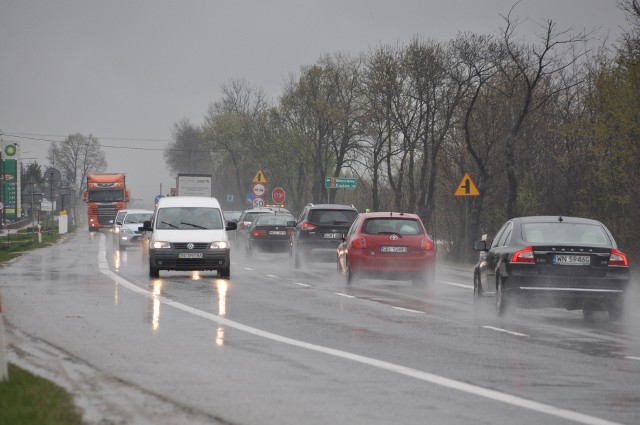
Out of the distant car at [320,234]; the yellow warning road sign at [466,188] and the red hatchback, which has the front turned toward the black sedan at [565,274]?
the yellow warning road sign

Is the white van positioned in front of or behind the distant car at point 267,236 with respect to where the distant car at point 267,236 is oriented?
behind

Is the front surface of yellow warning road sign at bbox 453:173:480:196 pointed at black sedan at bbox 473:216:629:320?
yes

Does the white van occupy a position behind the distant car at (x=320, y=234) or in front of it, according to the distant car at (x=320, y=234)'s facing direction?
behind

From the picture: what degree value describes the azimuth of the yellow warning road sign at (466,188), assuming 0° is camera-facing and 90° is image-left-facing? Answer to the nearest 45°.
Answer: approximately 0°

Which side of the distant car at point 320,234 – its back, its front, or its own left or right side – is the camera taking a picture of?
back

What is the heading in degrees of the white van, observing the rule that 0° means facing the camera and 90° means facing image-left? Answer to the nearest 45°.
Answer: approximately 0°

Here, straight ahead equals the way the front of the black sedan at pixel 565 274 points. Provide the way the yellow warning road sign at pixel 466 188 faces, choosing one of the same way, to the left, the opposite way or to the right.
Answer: the opposite way

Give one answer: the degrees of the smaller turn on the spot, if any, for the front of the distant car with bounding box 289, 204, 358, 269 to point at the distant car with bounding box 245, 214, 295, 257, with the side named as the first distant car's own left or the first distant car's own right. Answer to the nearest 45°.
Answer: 0° — it already faces it

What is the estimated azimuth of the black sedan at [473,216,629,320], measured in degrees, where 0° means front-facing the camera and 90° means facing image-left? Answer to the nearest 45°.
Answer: approximately 180°

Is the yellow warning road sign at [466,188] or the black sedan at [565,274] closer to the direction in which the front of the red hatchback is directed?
the yellow warning road sign

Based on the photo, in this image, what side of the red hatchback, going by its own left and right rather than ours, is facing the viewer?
back

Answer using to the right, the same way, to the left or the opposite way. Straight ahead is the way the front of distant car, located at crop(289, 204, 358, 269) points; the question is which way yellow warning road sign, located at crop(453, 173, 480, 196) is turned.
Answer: the opposite way

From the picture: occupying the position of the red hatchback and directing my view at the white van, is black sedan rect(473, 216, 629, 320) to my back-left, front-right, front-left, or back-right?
back-left
